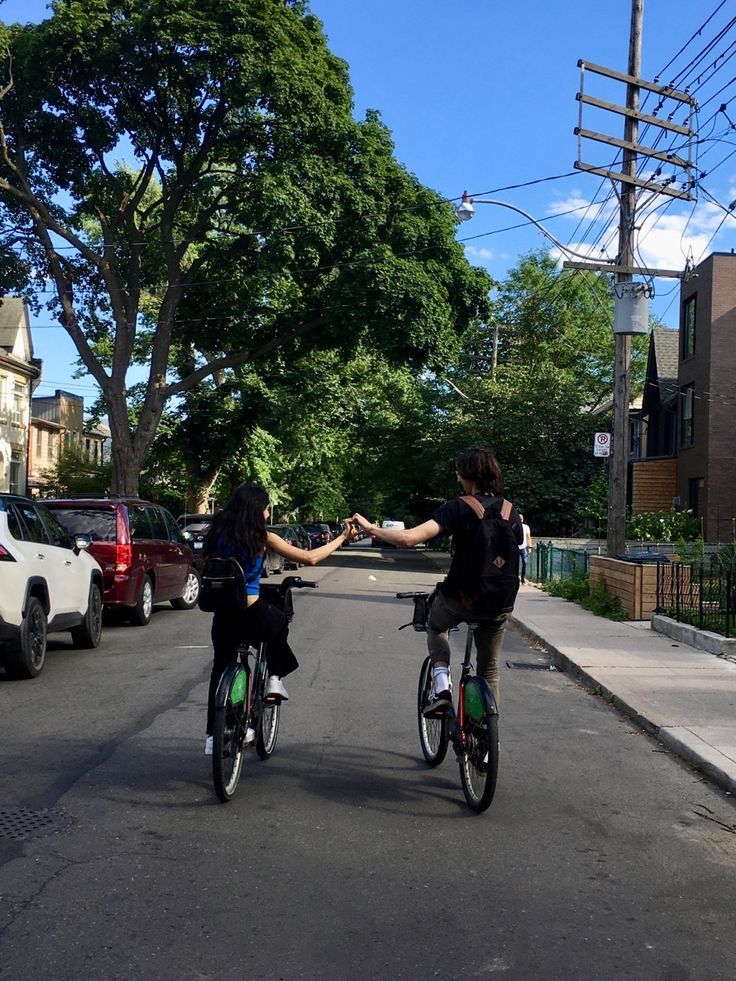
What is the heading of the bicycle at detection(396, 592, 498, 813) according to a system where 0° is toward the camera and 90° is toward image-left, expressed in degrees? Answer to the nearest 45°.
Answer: approximately 135°

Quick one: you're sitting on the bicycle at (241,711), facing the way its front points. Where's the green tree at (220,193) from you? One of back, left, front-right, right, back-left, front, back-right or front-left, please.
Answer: front-left

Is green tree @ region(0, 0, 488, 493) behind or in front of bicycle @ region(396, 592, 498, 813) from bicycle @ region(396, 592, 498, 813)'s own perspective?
in front

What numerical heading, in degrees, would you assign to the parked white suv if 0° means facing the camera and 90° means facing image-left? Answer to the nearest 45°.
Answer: approximately 225°

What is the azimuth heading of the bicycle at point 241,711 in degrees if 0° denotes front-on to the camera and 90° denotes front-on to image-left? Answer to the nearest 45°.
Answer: approximately 225°

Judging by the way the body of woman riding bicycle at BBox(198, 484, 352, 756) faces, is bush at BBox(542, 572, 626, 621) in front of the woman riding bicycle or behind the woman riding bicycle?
in front

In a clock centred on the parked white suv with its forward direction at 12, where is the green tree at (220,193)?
The green tree is roughly at 11 o'clock from the parked white suv.

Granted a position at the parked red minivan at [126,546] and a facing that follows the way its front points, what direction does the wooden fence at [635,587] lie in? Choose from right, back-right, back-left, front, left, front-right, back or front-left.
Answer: front-right

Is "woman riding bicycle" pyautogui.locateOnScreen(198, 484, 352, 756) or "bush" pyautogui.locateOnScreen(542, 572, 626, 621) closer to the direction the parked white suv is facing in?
the bush

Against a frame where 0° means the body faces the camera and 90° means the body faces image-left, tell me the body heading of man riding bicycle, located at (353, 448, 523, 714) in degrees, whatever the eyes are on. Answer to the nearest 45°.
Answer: approximately 135°

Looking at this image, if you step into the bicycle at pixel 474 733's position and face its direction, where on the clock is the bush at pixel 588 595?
The bush is roughly at 2 o'clock from the bicycle.
